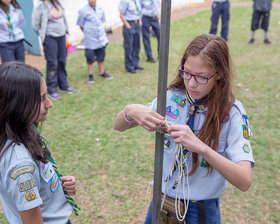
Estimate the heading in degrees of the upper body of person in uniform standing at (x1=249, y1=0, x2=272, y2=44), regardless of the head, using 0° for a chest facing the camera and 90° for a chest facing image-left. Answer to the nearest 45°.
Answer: approximately 0°

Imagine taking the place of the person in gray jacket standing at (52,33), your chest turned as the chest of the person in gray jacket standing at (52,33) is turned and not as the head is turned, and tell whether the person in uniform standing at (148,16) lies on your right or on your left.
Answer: on your left

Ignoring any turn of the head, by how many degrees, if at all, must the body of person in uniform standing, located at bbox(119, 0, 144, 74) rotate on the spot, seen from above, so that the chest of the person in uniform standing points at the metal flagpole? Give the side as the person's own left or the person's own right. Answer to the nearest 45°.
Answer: approximately 45° to the person's own right

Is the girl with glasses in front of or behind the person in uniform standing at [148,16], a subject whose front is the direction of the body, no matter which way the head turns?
in front

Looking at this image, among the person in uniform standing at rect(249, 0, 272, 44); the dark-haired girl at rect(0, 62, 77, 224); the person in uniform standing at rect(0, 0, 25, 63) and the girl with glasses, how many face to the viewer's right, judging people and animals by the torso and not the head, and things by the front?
1

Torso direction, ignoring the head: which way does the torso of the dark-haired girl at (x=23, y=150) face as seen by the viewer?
to the viewer's right

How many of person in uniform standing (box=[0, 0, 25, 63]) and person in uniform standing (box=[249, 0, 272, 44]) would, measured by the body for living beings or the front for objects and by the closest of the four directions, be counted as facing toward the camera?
2

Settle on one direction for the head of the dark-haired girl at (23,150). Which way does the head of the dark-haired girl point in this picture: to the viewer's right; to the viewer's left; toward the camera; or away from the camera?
to the viewer's right

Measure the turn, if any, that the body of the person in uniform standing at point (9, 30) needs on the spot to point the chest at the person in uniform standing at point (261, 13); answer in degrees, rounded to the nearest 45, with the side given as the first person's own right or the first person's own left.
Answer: approximately 90° to the first person's own left

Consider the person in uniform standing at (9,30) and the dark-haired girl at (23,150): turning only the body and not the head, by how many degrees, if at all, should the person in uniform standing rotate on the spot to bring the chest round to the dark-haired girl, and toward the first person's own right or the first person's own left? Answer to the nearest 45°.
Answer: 0° — they already face them

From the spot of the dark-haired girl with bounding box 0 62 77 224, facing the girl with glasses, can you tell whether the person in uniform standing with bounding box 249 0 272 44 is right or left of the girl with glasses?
left

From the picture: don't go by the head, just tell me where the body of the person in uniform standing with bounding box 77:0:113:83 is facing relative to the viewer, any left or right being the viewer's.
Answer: facing the viewer and to the right of the viewer

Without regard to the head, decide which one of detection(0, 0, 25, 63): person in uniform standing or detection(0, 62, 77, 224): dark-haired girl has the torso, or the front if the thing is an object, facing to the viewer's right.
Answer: the dark-haired girl
